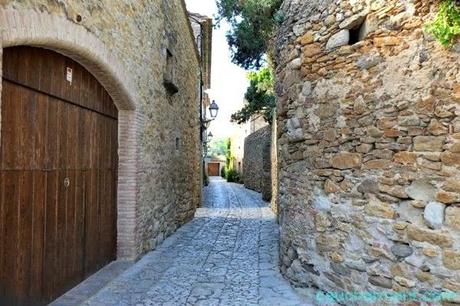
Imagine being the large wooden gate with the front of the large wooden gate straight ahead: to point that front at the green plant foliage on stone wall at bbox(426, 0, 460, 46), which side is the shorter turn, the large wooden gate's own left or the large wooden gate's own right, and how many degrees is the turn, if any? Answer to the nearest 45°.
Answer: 0° — it already faces it

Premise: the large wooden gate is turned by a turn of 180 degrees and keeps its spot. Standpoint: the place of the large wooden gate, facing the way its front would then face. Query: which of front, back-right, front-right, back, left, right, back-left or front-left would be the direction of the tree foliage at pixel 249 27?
right

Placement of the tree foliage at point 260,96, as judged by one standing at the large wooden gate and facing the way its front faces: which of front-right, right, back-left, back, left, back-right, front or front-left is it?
left

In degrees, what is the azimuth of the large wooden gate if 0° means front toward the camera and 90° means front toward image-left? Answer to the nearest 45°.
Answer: approximately 315°
